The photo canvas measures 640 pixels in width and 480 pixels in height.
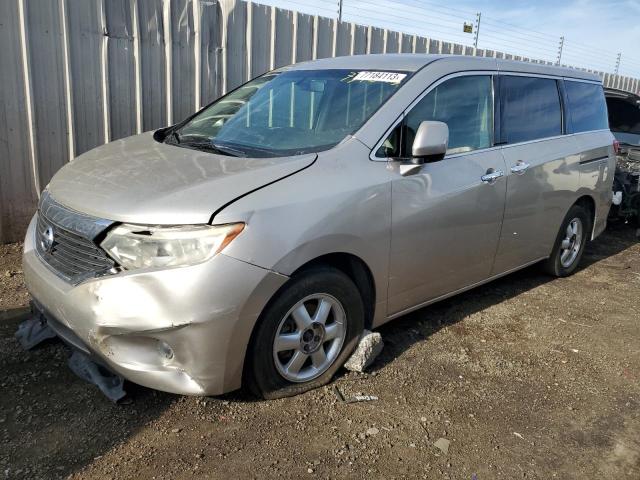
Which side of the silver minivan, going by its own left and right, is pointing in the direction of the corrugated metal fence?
right

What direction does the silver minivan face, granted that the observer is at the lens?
facing the viewer and to the left of the viewer
